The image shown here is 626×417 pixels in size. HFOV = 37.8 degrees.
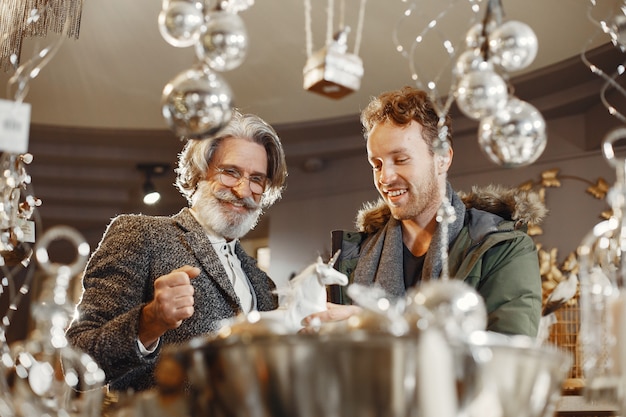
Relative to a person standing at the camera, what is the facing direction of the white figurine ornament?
facing to the right of the viewer

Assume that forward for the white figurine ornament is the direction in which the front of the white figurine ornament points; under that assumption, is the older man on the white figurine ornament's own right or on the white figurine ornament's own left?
on the white figurine ornament's own left

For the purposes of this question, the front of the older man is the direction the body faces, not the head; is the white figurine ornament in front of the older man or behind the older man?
in front

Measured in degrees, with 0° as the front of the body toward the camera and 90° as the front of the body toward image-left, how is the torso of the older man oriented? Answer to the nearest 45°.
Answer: approximately 315°

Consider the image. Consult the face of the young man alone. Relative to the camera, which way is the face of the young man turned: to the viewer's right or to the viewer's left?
to the viewer's left

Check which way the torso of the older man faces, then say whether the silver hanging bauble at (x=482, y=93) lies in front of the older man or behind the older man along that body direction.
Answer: in front
